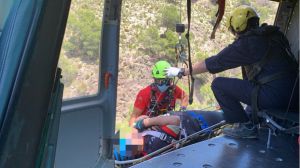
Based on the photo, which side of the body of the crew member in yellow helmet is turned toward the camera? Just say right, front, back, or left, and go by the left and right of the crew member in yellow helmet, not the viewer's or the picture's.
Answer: left
